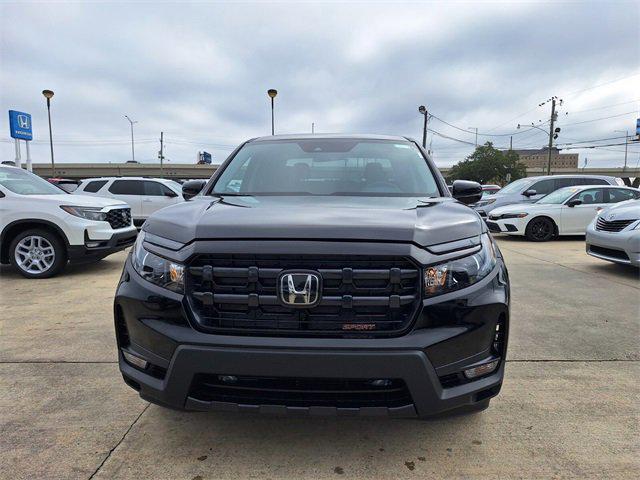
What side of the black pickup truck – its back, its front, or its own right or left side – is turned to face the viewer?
front

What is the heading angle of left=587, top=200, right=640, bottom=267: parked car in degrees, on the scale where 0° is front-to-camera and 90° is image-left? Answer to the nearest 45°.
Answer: approximately 45°

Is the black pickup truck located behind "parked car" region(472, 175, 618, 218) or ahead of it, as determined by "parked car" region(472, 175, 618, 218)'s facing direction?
ahead

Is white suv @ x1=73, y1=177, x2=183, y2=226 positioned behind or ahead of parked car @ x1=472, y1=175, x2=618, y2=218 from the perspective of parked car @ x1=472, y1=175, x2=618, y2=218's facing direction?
ahead

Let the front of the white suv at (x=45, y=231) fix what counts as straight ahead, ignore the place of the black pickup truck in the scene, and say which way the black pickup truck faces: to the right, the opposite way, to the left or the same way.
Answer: to the right

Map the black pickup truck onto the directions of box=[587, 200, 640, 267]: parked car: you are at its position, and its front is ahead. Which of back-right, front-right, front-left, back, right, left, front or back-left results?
front-left

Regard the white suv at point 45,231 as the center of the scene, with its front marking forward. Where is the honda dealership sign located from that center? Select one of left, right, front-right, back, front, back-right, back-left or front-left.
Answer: back-left

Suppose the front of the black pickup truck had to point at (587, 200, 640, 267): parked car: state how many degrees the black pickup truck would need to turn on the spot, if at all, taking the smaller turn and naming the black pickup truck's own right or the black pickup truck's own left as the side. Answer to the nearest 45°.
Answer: approximately 135° to the black pickup truck's own left

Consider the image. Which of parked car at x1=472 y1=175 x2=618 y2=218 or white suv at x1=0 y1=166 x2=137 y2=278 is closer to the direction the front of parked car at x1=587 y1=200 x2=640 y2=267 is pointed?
the white suv

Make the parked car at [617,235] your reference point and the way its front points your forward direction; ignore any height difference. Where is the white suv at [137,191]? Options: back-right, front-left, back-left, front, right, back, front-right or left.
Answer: front-right

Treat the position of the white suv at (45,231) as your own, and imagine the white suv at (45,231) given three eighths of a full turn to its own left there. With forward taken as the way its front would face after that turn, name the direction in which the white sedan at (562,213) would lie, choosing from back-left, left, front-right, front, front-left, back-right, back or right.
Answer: right

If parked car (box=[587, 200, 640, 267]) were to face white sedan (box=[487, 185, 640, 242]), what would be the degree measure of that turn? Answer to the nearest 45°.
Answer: approximately 135° to its right

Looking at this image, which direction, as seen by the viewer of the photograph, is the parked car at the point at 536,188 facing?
facing the viewer and to the left of the viewer

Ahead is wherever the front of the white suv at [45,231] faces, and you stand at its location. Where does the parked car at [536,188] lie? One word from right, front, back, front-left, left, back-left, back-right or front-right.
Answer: front-left

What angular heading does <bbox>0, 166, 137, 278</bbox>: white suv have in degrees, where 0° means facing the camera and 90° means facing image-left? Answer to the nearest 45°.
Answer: approximately 315°

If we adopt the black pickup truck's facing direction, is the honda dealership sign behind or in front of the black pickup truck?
behind
